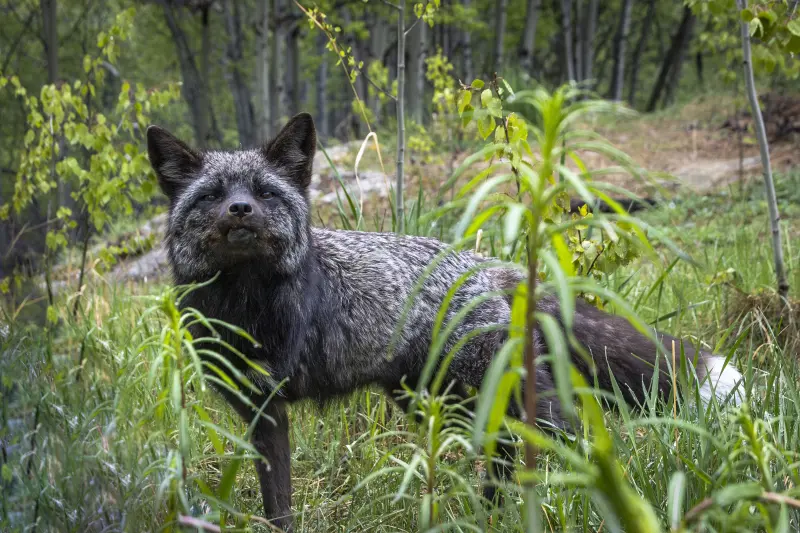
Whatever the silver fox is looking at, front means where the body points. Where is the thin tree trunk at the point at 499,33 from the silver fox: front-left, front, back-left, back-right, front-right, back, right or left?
back-right

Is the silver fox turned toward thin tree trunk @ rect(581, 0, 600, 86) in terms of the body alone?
no

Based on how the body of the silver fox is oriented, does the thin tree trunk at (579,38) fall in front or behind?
behind

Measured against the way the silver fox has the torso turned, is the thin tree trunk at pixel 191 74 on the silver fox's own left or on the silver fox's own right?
on the silver fox's own right

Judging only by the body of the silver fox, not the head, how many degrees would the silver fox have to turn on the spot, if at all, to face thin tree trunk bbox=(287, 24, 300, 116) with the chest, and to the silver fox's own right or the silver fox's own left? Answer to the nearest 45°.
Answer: approximately 135° to the silver fox's own right

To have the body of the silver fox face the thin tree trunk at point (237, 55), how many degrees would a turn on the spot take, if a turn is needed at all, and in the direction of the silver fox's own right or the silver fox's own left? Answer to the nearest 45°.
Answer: approximately 135° to the silver fox's own right

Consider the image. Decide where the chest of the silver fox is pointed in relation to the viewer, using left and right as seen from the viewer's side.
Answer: facing the viewer and to the left of the viewer

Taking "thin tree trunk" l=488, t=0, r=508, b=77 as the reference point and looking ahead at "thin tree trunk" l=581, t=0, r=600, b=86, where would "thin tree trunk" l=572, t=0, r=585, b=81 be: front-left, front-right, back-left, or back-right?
front-left

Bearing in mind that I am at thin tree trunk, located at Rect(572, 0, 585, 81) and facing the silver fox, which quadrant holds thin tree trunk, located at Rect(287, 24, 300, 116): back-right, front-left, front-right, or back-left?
front-right

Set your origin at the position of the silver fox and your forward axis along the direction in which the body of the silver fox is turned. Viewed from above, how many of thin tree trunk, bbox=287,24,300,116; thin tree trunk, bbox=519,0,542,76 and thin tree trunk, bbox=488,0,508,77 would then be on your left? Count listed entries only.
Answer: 0
